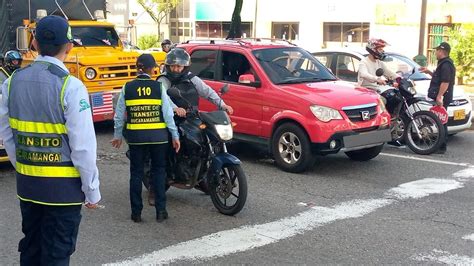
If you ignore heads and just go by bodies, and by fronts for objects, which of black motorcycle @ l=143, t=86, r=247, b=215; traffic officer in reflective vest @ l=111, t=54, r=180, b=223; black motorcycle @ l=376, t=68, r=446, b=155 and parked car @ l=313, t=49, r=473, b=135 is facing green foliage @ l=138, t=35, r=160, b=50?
the traffic officer in reflective vest

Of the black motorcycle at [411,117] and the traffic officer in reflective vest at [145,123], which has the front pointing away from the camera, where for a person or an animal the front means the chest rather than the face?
the traffic officer in reflective vest

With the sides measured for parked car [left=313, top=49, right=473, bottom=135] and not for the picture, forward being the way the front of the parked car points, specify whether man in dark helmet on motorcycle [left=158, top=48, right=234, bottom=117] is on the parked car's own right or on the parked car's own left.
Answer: on the parked car's own right

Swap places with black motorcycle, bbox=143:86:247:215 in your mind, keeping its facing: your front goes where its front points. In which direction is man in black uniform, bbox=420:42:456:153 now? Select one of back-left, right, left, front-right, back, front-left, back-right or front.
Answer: left

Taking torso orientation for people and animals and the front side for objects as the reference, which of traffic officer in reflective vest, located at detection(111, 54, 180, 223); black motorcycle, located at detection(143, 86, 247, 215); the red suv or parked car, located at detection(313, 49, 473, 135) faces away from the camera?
the traffic officer in reflective vest

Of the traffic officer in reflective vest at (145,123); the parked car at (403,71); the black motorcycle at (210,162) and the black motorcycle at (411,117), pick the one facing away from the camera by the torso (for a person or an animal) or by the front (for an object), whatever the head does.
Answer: the traffic officer in reflective vest

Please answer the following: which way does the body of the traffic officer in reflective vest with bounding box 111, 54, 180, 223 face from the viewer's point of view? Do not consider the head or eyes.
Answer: away from the camera

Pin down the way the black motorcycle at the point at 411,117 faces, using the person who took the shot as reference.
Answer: facing the viewer and to the right of the viewer

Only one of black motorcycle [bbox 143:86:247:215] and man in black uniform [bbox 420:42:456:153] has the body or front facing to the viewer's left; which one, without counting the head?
the man in black uniform

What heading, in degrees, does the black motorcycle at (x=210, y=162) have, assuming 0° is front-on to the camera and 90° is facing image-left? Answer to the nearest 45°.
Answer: approximately 315°

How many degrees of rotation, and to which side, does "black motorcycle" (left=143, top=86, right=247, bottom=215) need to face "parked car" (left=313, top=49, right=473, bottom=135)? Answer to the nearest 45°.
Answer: approximately 90° to its left

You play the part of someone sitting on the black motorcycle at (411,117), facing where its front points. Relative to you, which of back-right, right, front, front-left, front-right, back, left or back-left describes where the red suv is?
right

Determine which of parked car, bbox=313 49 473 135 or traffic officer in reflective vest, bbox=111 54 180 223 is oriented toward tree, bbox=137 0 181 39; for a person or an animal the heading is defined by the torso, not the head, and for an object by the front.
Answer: the traffic officer in reflective vest

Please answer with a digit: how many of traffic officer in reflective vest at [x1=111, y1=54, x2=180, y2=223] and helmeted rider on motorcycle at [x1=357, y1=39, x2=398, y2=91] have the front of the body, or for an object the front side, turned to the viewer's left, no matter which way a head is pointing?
0
